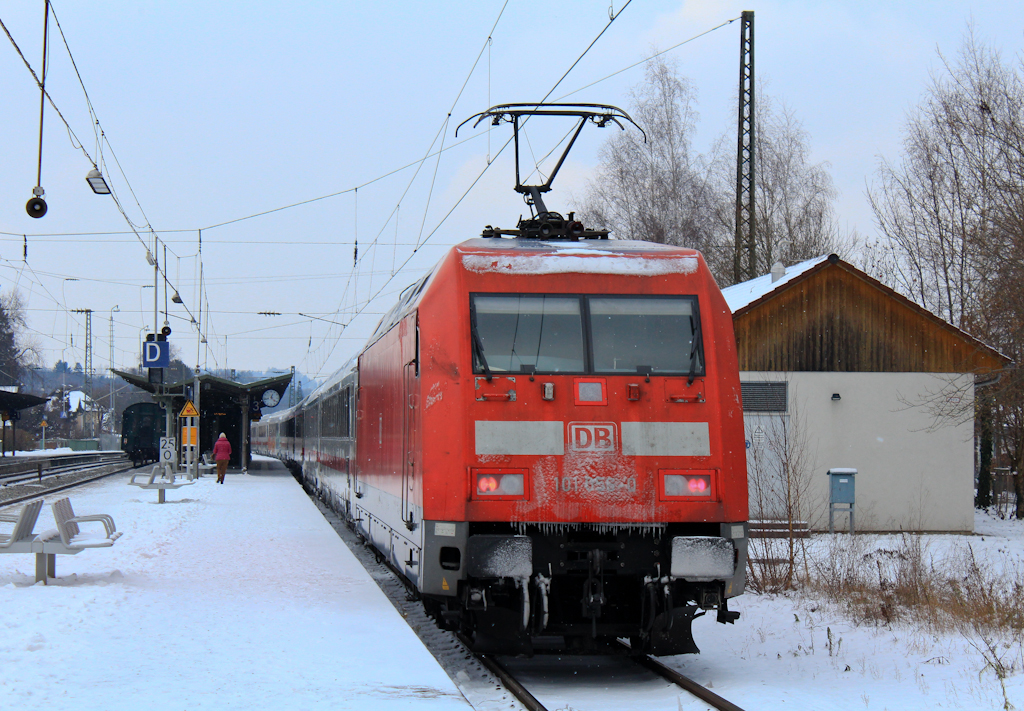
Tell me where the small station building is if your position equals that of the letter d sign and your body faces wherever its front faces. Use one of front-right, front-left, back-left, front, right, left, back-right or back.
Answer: front-left

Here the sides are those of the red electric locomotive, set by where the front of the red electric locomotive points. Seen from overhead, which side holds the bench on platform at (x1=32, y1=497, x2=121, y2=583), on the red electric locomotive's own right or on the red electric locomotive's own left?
on the red electric locomotive's own right

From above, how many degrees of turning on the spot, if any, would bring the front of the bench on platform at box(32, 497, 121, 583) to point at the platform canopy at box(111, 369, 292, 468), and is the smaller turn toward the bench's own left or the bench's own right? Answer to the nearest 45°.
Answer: approximately 90° to the bench's own left

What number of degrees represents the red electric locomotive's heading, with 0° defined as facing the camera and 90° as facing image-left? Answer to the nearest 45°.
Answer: approximately 0°

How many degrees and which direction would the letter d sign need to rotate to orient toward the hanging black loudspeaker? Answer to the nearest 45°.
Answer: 0° — it already faces it

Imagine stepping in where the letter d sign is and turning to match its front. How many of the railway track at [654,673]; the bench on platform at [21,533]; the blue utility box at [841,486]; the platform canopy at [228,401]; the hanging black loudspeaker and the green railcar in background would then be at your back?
2

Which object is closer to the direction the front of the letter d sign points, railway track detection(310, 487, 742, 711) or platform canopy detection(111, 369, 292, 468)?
the railway track

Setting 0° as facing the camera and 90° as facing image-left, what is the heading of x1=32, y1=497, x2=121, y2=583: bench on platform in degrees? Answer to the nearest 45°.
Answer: approximately 270°

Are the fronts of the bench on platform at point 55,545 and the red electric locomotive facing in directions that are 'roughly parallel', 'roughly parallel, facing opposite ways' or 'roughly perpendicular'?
roughly perpendicular

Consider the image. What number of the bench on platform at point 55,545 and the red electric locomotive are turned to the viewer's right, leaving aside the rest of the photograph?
1

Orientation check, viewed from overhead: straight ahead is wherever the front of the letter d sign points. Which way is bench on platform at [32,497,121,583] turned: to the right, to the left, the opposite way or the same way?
to the left

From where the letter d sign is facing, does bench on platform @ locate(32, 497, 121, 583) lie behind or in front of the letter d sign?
in front

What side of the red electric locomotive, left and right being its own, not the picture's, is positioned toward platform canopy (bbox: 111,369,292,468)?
back
